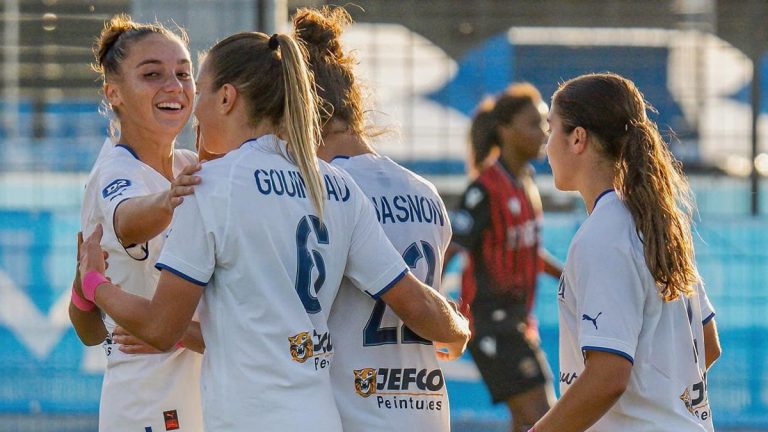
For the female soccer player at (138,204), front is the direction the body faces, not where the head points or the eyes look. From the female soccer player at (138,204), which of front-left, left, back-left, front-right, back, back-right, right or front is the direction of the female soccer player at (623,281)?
front

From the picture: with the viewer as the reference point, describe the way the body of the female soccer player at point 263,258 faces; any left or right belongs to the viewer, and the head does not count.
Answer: facing away from the viewer and to the left of the viewer

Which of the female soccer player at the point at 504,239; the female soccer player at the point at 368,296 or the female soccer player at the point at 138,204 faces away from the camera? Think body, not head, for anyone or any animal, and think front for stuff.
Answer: the female soccer player at the point at 368,296

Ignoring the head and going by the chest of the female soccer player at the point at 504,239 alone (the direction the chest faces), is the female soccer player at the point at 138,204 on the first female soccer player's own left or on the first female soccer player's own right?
on the first female soccer player's own right

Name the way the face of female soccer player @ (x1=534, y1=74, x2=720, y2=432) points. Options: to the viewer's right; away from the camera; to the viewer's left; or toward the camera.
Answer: to the viewer's left

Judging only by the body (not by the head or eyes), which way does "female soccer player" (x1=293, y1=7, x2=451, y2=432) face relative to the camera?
away from the camera

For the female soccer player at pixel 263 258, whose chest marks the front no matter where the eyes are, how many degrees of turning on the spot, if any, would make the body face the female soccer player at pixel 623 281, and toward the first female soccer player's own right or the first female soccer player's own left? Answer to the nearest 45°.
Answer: approximately 135° to the first female soccer player's own right

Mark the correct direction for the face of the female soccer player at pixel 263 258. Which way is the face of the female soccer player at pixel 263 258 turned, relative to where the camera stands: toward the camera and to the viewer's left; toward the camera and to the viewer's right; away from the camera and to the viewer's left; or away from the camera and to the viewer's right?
away from the camera and to the viewer's left

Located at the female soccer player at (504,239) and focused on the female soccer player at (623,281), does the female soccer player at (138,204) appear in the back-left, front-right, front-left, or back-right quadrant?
front-right

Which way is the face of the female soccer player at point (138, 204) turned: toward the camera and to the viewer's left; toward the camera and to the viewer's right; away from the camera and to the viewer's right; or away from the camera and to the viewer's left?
toward the camera and to the viewer's right

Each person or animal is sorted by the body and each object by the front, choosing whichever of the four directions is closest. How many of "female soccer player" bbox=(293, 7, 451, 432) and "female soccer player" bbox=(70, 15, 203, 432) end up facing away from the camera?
1

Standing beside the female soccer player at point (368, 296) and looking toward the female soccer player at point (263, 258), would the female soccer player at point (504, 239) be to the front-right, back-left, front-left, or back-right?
back-right

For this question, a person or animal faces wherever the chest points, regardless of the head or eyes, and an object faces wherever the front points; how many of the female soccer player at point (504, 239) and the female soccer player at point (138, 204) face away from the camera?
0

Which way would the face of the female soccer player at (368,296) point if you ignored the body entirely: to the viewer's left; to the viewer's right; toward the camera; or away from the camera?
away from the camera

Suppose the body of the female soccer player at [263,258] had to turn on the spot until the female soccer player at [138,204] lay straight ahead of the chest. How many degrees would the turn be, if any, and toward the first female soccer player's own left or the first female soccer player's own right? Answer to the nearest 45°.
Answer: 0° — they already face them

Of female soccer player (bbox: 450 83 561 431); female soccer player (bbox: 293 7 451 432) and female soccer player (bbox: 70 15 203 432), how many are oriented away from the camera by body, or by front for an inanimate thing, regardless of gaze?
1

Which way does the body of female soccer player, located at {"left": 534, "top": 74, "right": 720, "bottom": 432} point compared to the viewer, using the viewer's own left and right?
facing away from the viewer and to the left of the viewer

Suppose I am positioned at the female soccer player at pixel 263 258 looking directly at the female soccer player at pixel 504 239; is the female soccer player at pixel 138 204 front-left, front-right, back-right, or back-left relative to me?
front-left

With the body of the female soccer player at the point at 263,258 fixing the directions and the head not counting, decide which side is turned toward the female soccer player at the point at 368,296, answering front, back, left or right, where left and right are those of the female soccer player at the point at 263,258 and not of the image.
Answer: right

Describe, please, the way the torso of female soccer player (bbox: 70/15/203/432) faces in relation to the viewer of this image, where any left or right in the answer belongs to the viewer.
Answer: facing the viewer and to the right of the viewer
